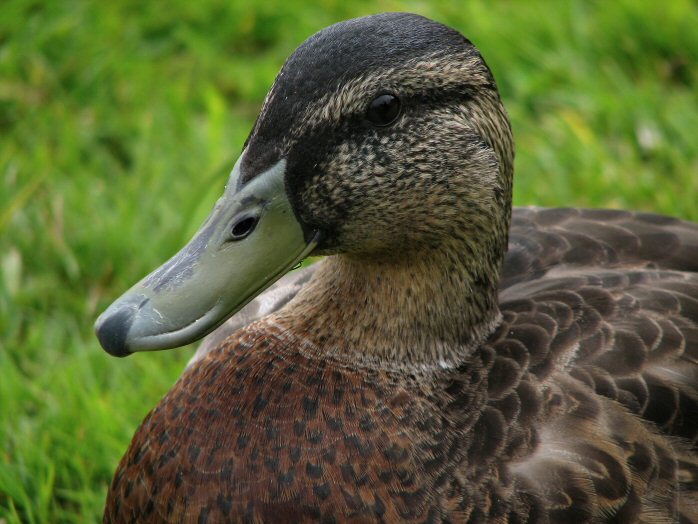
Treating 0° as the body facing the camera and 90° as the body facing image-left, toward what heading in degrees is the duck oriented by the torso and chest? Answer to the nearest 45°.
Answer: approximately 45°
